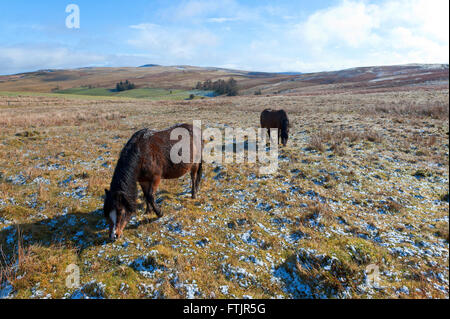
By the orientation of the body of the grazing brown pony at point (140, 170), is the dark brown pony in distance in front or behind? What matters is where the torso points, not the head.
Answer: behind

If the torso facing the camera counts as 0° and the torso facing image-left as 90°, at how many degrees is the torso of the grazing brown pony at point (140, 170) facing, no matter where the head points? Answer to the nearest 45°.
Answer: approximately 45°
